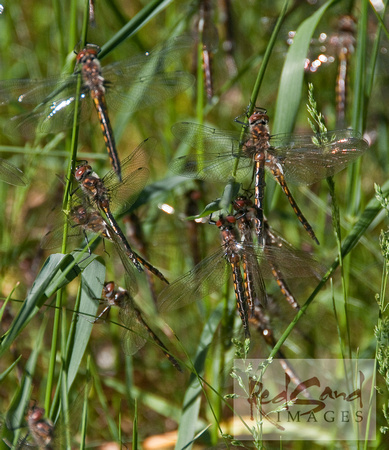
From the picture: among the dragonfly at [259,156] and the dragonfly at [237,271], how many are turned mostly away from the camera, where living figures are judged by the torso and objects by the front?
2

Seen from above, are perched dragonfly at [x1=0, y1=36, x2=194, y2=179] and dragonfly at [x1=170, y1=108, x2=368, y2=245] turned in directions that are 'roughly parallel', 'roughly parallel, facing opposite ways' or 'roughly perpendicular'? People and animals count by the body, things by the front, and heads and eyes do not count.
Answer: roughly parallel

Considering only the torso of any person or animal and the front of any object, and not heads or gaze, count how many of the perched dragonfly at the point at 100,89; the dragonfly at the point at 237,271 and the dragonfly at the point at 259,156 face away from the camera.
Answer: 3

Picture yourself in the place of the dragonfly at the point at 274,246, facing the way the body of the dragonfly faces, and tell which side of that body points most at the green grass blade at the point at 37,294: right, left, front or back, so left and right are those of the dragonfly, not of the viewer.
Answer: left

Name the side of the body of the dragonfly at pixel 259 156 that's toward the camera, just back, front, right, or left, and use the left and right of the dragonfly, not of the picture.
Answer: back

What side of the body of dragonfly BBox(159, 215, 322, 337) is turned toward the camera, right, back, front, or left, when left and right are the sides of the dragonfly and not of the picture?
back

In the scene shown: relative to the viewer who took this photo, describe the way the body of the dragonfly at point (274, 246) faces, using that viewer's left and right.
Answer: facing away from the viewer and to the left of the viewer

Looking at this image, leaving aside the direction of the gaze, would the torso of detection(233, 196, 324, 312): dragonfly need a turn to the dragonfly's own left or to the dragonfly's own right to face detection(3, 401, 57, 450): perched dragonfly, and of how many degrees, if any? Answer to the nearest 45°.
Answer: approximately 90° to the dragonfly's own left

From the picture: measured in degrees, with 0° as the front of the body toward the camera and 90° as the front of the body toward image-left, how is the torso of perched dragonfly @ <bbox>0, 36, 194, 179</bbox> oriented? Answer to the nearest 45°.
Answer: approximately 180°
